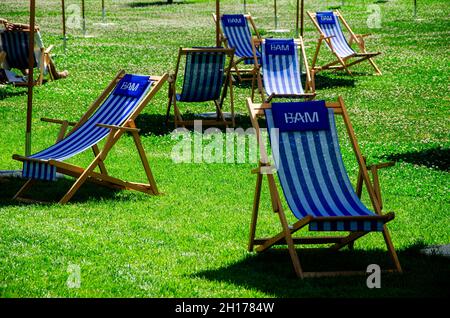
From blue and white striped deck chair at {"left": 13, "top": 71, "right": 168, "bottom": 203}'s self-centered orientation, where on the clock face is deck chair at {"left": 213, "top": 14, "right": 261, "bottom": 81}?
The deck chair is roughly at 5 o'clock from the blue and white striped deck chair.

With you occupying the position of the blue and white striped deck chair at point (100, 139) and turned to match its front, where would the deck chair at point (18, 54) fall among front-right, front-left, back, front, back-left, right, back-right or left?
back-right

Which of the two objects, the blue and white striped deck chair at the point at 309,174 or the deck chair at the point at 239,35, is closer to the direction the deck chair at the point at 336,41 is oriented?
the blue and white striped deck chair

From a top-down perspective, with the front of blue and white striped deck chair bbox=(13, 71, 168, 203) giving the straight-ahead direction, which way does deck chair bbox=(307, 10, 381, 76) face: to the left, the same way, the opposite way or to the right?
to the left

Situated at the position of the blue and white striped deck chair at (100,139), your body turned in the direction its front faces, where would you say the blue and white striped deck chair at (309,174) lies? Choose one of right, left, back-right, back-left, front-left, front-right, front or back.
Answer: left

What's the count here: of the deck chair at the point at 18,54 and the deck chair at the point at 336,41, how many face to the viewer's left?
0

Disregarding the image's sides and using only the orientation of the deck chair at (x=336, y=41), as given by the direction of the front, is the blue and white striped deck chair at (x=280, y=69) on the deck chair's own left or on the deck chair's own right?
on the deck chair's own right

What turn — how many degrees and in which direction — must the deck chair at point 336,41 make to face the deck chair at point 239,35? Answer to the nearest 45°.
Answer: approximately 90° to its right

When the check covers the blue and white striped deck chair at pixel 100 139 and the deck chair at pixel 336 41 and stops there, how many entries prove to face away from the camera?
0
